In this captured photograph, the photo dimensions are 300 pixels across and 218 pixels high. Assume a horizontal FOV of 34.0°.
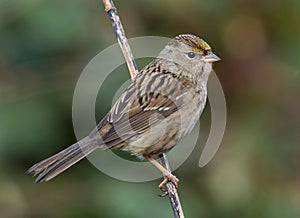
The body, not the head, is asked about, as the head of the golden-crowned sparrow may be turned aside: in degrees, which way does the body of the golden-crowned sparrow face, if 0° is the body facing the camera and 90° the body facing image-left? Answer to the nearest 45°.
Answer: approximately 270°
